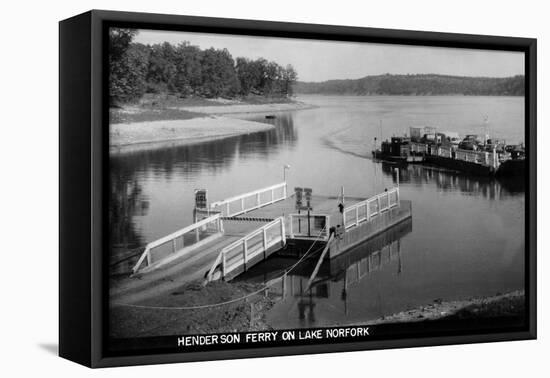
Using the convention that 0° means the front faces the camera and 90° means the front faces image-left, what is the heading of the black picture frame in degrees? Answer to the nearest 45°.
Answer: approximately 315°
